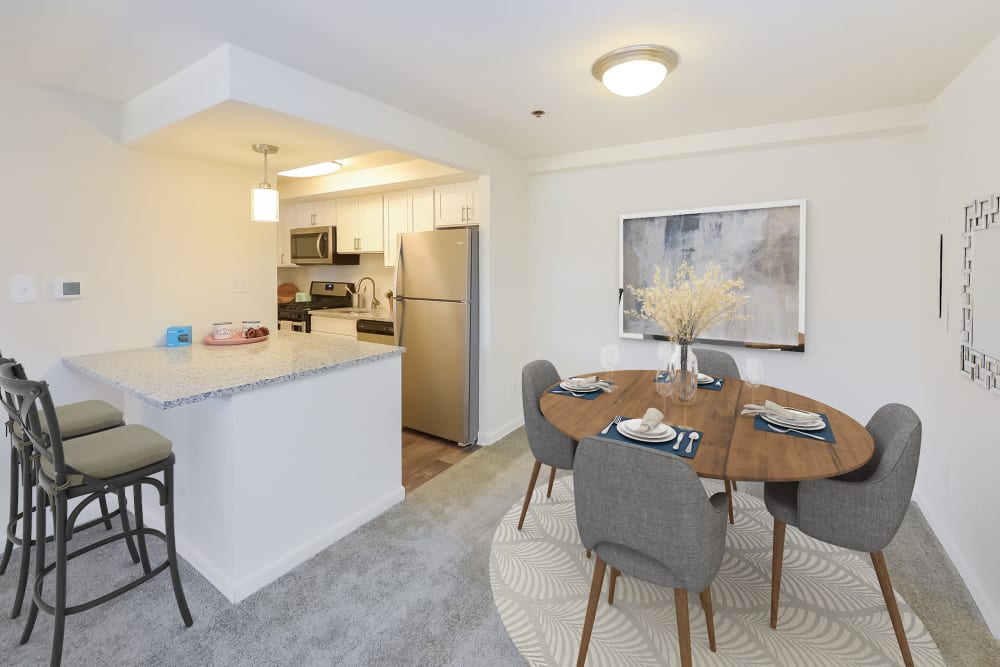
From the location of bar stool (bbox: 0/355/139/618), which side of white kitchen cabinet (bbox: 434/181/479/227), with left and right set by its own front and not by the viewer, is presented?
front

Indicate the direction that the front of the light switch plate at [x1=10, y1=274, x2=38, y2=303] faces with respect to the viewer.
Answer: facing the viewer

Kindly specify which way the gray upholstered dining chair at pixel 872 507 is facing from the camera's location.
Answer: facing to the left of the viewer

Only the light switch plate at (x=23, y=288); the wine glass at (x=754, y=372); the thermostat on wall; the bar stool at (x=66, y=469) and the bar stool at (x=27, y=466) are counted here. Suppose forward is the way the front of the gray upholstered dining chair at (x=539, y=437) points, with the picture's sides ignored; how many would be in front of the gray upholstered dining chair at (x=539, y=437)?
1

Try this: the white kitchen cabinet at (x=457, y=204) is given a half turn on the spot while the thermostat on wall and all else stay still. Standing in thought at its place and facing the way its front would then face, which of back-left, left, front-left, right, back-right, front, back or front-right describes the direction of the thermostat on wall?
back

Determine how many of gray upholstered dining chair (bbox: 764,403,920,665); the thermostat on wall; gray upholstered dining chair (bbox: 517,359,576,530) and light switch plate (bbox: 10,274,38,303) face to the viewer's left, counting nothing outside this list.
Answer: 1

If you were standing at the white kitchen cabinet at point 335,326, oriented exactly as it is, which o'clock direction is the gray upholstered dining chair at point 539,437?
The gray upholstered dining chair is roughly at 10 o'clock from the white kitchen cabinet.

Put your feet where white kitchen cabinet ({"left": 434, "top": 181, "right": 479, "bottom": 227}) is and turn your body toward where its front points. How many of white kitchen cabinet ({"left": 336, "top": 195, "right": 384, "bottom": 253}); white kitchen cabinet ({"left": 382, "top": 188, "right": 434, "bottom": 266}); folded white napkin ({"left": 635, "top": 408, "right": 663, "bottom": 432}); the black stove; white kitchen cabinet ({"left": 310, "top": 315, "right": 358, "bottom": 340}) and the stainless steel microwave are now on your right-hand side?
5

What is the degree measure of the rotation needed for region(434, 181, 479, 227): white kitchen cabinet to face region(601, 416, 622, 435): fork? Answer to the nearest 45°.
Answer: approximately 45° to its left

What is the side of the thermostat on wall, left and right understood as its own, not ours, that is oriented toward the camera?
front

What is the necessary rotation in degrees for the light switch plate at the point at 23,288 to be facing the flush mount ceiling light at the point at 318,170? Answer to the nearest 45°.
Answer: approximately 135° to its left

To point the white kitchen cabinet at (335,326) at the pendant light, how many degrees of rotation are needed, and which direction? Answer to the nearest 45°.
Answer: approximately 45° to its left

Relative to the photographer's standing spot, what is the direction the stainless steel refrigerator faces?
facing the viewer and to the left of the viewer

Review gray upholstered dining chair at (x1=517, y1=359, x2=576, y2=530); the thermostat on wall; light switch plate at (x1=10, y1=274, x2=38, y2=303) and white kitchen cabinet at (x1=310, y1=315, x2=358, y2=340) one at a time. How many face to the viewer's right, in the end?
1

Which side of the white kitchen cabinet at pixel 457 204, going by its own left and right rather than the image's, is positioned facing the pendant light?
front
